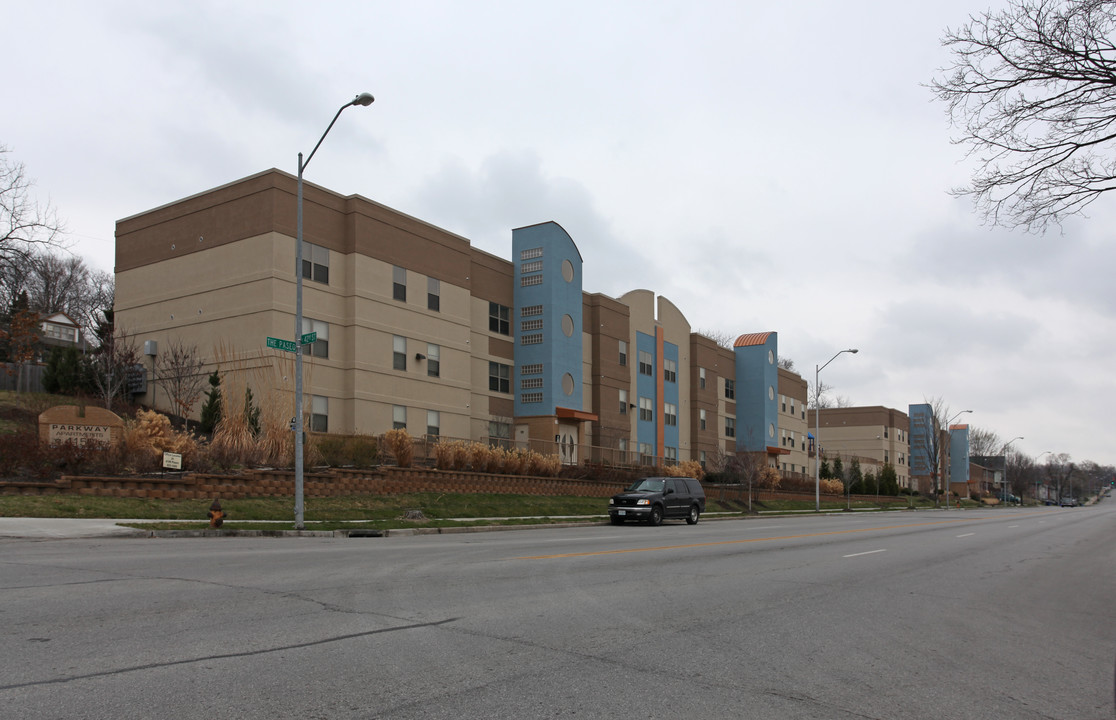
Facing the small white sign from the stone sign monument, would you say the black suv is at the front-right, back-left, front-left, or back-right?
front-left

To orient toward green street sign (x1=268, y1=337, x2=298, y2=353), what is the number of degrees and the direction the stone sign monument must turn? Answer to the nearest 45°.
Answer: approximately 45° to its left

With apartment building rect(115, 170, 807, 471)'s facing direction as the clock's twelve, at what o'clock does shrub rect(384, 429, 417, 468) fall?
The shrub is roughly at 1 o'clock from the apartment building.

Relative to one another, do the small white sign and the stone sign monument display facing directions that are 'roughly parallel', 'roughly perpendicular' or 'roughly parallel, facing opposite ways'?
roughly parallel

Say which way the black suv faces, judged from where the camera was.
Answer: facing the viewer and to the left of the viewer

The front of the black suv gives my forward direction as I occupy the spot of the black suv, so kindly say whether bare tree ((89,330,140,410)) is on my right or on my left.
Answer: on my right

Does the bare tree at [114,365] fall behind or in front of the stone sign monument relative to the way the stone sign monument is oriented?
behind

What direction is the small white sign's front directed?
toward the camera

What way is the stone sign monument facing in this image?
toward the camera

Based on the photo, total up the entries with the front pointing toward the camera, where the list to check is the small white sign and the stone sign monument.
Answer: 2

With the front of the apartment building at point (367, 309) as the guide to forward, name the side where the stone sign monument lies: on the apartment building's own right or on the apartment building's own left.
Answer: on the apartment building's own right

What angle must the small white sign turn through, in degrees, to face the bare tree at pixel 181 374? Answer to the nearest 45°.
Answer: approximately 180°

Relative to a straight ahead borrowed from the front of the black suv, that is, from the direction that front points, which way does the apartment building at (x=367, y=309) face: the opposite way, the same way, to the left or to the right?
to the left
